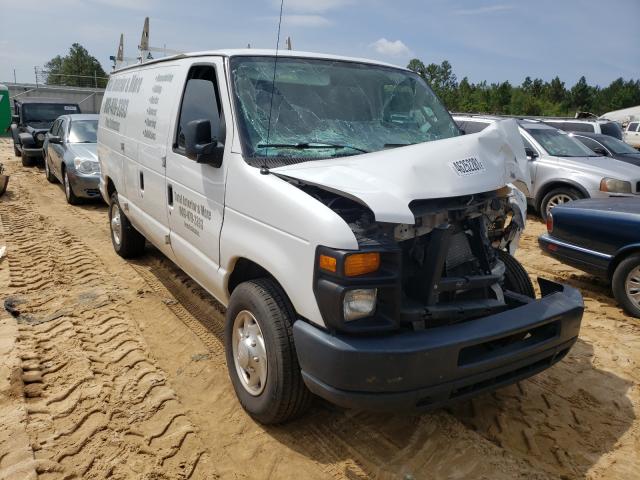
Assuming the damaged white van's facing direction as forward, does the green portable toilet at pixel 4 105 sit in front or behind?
behind

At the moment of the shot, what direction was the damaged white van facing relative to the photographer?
facing the viewer and to the right of the viewer

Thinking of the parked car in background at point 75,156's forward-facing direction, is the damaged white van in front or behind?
in front

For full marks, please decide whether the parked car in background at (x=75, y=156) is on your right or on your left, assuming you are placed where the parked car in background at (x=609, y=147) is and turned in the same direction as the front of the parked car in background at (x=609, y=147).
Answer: on your right

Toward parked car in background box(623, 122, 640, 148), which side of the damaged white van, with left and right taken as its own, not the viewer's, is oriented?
left

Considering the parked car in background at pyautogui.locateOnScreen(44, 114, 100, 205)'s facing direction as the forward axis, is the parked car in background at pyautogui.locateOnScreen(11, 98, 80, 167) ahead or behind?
behind

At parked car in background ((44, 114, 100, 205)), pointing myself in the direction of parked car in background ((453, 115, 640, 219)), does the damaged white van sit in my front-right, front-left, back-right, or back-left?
front-right

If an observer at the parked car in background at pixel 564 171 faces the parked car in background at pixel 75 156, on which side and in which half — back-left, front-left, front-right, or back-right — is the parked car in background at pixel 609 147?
back-right

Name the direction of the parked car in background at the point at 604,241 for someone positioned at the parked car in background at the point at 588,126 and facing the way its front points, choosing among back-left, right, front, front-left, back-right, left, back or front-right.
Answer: front-right

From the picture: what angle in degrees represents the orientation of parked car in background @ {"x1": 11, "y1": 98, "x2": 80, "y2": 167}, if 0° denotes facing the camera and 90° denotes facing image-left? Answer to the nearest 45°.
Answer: approximately 315°

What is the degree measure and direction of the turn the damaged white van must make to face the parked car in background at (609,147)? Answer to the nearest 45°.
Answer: approximately 90° to its left
